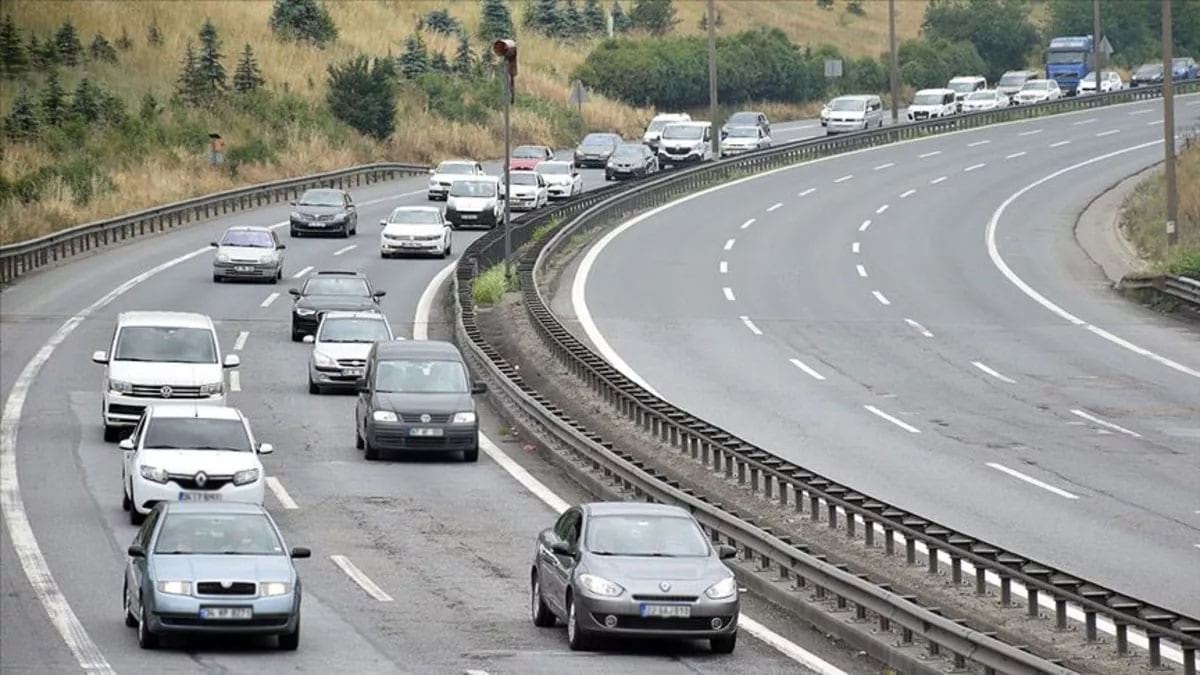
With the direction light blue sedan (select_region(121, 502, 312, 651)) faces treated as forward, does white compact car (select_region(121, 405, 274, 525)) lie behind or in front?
behind

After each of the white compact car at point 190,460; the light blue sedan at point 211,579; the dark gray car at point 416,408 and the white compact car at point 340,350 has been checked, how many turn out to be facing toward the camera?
4

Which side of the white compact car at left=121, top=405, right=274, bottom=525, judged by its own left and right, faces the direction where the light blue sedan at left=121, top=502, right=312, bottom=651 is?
front

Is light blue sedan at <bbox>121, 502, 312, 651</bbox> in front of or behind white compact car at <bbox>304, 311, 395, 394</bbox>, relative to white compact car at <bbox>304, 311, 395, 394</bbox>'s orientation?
in front

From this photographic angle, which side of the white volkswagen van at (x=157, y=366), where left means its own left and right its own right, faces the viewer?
front

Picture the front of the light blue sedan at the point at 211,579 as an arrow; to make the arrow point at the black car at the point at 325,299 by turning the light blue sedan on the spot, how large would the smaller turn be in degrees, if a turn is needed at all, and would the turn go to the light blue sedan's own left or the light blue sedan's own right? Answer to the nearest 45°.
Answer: approximately 180°

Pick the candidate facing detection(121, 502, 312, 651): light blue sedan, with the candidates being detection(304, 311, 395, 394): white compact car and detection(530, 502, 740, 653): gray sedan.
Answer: the white compact car

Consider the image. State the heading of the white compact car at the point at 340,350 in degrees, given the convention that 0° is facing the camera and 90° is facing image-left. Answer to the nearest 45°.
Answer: approximately 0°

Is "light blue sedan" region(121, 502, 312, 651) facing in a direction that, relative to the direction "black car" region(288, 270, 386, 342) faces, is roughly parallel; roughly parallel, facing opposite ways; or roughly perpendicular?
roughly parallel

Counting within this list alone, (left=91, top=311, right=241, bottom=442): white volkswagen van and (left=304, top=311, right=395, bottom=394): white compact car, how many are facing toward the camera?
2

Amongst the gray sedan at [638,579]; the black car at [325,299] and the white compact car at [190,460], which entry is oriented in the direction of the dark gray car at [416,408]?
the black car at [325,299]

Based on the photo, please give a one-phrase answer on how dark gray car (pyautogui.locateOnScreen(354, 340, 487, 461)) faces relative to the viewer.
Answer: facing the viewer

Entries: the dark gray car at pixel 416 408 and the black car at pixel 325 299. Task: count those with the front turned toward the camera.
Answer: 2

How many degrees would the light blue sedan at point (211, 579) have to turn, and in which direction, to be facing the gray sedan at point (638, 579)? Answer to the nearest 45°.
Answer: approximately 90° to its left

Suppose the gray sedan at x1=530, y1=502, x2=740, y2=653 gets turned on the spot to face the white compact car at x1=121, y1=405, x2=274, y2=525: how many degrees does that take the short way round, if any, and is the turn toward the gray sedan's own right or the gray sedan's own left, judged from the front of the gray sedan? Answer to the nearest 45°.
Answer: approximately 180°

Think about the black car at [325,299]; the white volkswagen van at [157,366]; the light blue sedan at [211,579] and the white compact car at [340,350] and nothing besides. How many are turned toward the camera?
4

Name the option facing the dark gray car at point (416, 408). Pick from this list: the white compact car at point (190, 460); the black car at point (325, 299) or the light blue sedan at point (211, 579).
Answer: the black car at point (325, 299)
